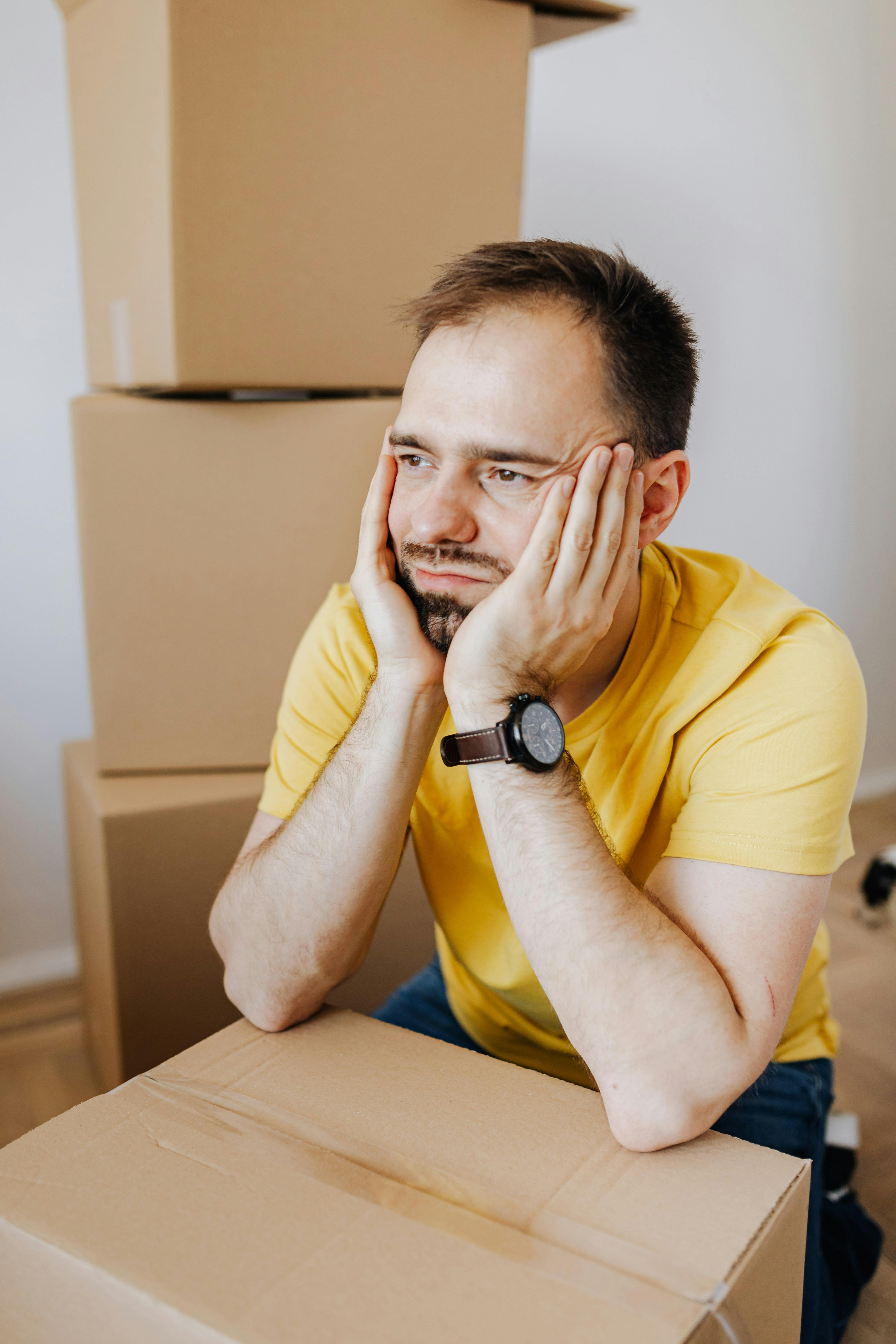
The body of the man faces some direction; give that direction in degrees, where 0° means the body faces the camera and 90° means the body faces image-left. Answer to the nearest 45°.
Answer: approximately 45°

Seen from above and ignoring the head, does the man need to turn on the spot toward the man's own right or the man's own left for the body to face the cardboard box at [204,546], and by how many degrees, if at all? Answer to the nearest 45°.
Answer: approximately 90° to the man's own right

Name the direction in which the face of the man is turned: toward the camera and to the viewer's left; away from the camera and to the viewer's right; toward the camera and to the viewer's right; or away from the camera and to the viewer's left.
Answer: toward the camera and to the viewer's left

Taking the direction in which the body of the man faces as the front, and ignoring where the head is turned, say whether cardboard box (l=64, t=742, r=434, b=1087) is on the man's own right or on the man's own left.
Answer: on the man's own right

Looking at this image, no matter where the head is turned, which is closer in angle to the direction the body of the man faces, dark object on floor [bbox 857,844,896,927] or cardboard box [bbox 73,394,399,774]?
the cardboard box

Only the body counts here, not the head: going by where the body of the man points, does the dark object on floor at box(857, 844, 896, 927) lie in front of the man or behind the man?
behind

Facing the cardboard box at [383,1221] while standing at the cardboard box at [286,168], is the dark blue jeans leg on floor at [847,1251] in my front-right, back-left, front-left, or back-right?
front-left
